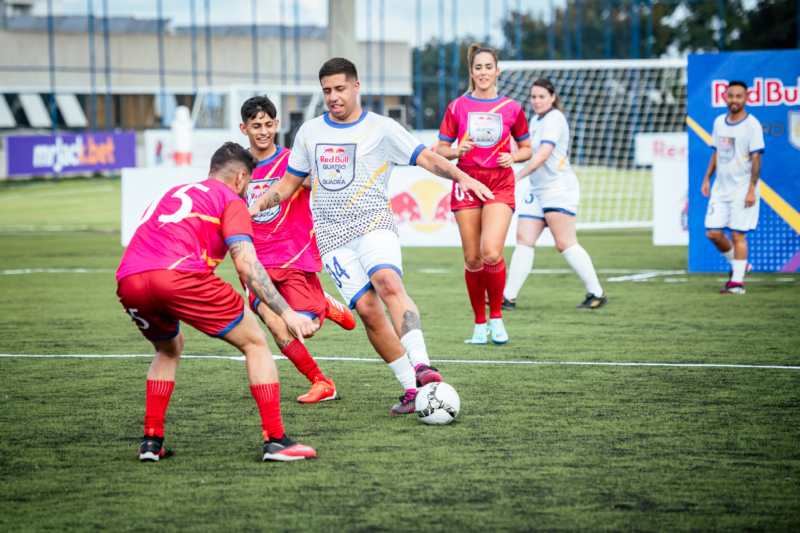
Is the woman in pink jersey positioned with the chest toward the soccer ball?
yes

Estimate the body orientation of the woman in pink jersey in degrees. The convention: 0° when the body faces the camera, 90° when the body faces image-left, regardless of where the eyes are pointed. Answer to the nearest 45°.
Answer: approximately 0°

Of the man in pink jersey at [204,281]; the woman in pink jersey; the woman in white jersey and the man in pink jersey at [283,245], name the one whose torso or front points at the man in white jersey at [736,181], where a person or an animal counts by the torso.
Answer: the man in pink jersey at [204,281]

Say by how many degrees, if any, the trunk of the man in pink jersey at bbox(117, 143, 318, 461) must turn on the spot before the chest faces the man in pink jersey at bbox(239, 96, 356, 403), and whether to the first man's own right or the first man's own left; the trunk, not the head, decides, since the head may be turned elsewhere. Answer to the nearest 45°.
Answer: approximately 45° to the first man's own left

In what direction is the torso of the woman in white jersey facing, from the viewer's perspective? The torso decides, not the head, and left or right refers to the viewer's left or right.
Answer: facing to the left of the viewer

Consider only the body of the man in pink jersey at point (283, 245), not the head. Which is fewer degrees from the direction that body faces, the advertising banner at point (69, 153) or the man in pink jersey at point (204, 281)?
the man in pink jersey at point (204, 281)

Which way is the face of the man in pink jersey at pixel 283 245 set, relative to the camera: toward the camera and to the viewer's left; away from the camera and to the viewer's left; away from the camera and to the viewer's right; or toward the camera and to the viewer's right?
toward the camera and to the viewer's right

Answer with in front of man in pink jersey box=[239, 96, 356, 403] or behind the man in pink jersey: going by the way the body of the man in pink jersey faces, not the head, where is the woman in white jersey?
behind

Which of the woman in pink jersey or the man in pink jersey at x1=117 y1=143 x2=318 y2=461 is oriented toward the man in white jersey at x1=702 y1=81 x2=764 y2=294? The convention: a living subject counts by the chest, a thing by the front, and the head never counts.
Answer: the man in pink jersey

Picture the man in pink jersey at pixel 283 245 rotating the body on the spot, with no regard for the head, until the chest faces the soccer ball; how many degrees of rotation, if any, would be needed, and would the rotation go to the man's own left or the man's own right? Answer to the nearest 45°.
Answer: approximately 90° to the man's own left

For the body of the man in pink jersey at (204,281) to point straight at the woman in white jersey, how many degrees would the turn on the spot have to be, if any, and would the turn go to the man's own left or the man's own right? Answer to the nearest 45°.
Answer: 0° — they already face them

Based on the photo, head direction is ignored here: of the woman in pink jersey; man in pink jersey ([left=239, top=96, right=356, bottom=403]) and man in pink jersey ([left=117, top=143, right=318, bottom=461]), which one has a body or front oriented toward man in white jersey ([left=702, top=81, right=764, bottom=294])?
man in pink jersey ([left=117, top=143, right=318, bottom=461])

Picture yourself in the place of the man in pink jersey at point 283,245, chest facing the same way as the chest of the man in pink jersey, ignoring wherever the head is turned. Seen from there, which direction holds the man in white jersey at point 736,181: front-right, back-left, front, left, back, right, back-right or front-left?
back
